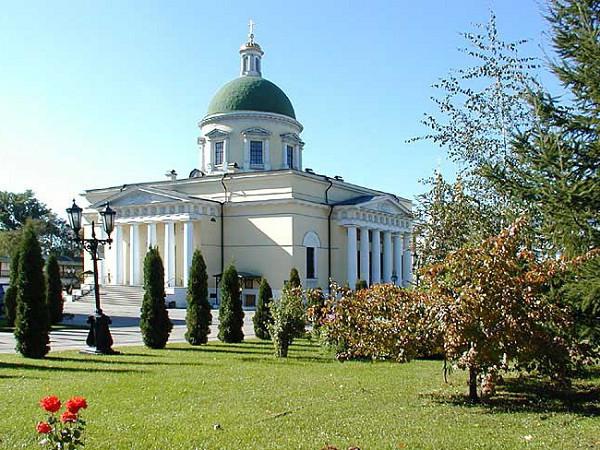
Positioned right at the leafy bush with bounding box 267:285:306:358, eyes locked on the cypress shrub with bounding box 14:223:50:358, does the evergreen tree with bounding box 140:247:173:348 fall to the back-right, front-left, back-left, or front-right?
front-right
